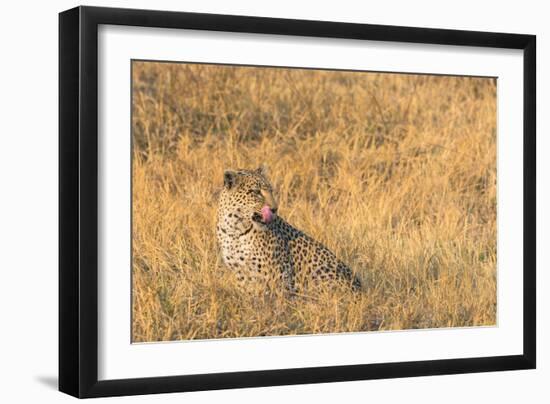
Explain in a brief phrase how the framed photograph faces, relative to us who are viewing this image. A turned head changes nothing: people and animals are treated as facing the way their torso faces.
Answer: facing the viewer and to the right of the viewer
